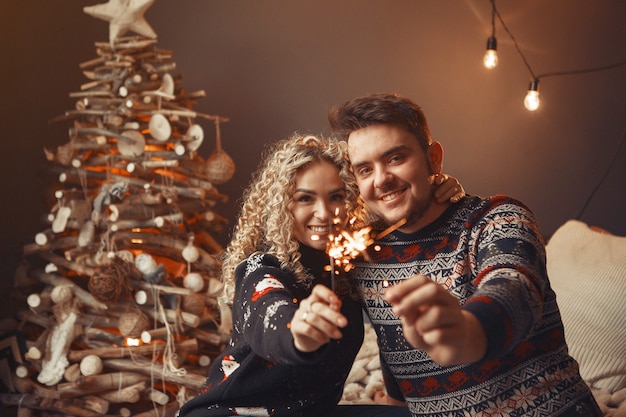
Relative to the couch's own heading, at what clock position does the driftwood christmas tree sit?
The driftwood christmas tree is roughly at 3 o'clock from the couch.

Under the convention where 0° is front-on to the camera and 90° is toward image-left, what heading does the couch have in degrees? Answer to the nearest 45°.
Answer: approximately 0°

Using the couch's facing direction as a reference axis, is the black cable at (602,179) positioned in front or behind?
behind

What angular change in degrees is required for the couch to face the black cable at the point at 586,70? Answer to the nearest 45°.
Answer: approximately 180°
